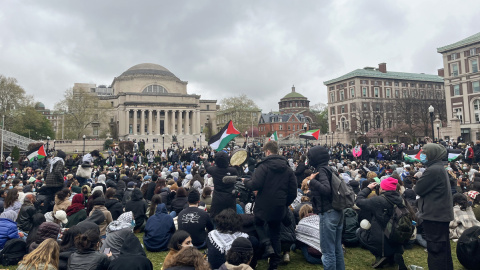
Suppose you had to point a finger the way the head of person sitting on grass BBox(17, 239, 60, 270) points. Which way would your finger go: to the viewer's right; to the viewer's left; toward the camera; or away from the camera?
away from the camera

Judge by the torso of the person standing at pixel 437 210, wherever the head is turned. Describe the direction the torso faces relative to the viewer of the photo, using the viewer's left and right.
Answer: facing to the left of the viewer

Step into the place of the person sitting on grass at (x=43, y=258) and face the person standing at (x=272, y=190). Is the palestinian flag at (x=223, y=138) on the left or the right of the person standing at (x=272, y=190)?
left
